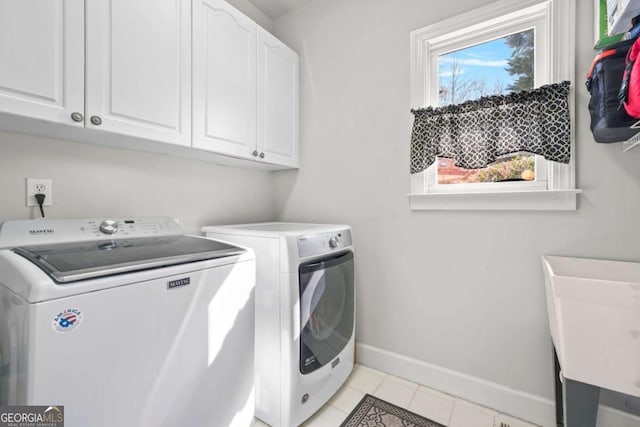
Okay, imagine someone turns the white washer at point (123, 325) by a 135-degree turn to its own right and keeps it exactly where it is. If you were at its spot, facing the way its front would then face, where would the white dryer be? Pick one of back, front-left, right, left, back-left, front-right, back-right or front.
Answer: back

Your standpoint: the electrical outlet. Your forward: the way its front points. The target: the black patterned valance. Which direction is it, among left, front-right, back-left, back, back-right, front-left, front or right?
front-left

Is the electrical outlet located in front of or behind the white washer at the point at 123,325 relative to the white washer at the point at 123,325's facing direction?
behind

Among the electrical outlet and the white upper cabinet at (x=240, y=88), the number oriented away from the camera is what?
0

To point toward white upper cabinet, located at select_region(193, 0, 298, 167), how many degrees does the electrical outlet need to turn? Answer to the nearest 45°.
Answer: approximately 90° to its left

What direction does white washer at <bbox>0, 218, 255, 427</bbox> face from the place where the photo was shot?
facing the viewer and to the right of the viewer

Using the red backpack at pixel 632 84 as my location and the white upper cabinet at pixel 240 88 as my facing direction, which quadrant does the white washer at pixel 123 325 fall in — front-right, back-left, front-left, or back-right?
front-left

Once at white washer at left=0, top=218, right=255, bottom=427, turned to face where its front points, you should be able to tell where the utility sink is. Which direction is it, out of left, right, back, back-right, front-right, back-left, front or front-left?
front

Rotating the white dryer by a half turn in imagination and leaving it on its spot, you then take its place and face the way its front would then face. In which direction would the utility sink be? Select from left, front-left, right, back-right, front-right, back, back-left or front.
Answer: back

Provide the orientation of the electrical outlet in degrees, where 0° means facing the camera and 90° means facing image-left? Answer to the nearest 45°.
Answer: approximately 0°

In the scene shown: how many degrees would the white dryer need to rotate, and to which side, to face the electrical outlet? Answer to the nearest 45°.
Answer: approximately 135° to its right

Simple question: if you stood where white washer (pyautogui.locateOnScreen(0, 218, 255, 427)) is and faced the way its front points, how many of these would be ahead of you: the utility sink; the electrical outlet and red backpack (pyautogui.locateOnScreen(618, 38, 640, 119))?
2

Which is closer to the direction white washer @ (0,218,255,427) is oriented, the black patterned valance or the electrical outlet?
the black patterned valance

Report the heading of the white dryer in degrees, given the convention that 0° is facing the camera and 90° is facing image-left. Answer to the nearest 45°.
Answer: approximately 315°

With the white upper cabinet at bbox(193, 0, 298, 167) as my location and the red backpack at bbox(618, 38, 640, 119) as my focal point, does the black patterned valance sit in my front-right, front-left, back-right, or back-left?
front-left

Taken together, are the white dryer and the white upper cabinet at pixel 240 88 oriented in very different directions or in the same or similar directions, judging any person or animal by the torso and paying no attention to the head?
same or similar directions
